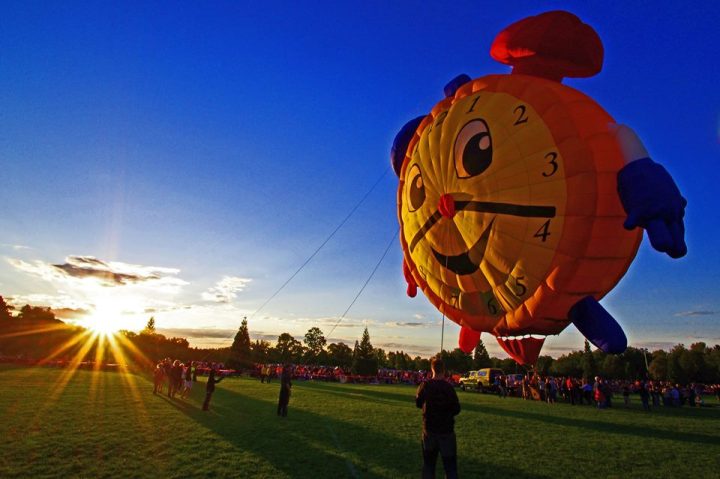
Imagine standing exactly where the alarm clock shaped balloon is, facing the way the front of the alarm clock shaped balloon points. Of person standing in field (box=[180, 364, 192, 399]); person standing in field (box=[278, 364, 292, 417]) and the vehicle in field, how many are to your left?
0

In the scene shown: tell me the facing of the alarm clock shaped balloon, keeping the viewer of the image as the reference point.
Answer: facing the viewer and to the left of the viewer

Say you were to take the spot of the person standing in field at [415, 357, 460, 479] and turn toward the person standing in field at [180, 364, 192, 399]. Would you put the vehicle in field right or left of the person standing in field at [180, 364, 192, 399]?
right

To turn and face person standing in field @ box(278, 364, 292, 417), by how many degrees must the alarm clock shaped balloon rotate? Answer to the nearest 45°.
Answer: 0° — it already faces them
